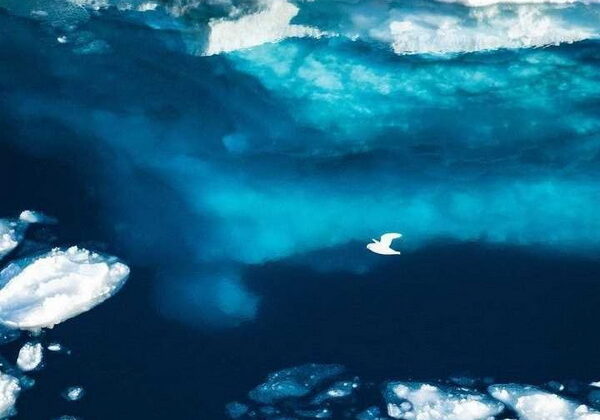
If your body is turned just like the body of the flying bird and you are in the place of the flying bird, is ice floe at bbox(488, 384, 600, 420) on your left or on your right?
on your left

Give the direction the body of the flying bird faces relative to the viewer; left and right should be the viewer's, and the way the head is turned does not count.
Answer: facing to the left of the viewer

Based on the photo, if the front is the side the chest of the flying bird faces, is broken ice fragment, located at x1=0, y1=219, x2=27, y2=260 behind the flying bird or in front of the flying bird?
in front

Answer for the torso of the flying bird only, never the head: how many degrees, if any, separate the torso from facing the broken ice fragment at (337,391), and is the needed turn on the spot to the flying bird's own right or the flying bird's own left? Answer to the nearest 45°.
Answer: approximately 90° to the flying bird's own left

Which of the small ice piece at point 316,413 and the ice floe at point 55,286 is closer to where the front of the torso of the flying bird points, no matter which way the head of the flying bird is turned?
the ice floe

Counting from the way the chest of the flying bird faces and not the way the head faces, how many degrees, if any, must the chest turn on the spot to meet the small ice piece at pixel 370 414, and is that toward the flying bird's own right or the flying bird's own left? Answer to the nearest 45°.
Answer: approximately 90° to the flying bird's own left

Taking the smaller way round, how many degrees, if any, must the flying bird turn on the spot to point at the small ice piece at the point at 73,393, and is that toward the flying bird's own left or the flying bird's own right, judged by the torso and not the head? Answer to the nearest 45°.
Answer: approximately 45° to the flying bird's own left
